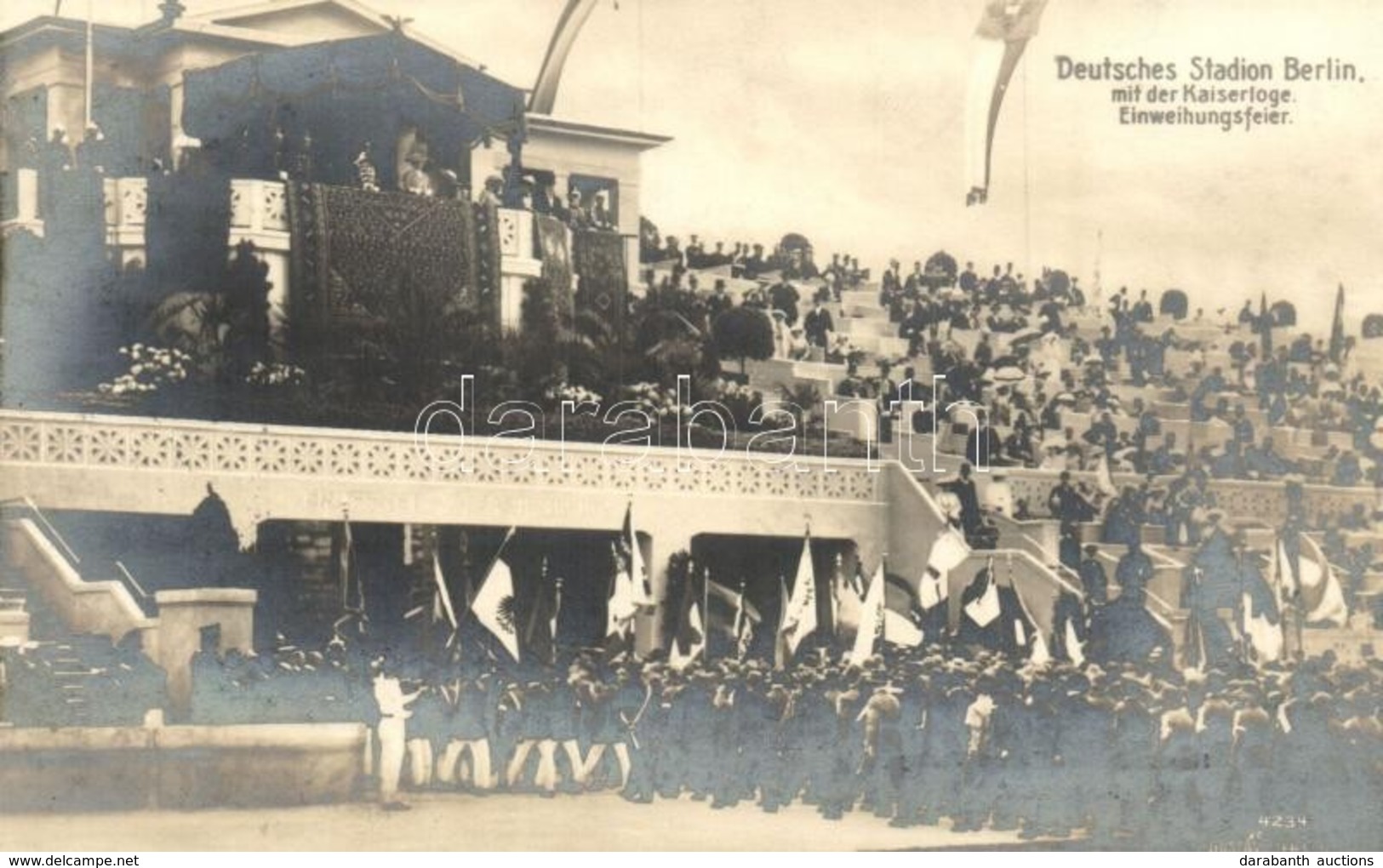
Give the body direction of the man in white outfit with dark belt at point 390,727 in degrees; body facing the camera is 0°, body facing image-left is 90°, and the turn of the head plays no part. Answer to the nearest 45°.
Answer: approximately 270°

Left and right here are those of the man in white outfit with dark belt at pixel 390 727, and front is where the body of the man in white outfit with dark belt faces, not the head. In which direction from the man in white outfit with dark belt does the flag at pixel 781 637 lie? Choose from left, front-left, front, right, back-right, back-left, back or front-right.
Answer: front

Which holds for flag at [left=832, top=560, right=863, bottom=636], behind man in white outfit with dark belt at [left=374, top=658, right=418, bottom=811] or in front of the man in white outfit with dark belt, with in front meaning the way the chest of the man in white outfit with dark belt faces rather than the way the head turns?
in front

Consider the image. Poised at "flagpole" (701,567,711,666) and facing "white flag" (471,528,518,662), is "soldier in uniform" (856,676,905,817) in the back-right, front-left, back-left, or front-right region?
back-left

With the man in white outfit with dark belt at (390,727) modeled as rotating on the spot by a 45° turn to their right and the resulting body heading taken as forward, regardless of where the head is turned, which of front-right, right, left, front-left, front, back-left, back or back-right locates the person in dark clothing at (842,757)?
front-left

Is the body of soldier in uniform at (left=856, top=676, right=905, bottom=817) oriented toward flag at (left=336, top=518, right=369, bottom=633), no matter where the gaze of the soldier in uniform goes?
no
